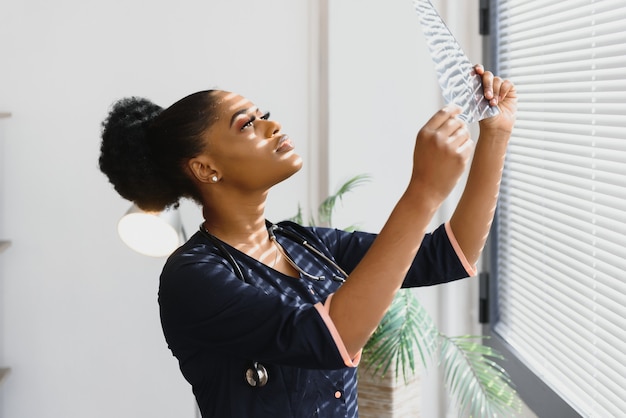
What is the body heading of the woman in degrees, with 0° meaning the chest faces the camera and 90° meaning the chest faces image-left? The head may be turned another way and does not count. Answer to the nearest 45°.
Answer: approximately 315°

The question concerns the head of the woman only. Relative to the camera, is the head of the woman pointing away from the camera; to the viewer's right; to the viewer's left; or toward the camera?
to the viewer's right

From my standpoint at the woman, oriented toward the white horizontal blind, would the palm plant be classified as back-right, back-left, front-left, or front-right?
front-left

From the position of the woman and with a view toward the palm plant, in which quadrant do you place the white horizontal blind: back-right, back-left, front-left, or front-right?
front-right

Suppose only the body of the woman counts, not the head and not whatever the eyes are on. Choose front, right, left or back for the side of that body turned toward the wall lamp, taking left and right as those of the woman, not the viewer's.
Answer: back
